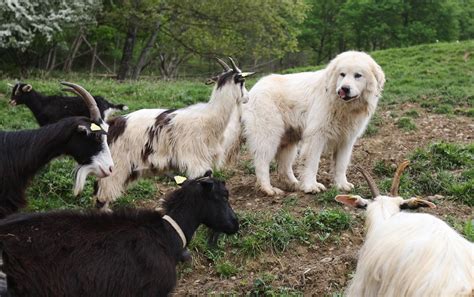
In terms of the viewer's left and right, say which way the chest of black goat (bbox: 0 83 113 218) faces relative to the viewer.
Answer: facing to the right of the viewer

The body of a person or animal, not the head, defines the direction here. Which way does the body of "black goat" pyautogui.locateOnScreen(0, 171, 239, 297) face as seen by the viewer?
to the viewer's right

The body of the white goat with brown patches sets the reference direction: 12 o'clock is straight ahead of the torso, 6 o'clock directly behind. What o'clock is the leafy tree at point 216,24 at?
The leafy tree is roughly at 9 o'clock from the white goat with brown patches.

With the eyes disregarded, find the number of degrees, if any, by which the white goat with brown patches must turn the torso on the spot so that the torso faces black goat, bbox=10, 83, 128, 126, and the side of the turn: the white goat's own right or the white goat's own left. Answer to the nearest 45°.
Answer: approximately 135° to the white goat's own left

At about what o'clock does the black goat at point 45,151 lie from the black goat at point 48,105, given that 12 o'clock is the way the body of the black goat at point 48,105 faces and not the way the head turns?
the black goat at point 45,151 is roughly at 9 o'clock from the black goat at point 48,105.

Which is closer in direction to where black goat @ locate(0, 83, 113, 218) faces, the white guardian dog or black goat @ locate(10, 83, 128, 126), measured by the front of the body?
the white guardian dog

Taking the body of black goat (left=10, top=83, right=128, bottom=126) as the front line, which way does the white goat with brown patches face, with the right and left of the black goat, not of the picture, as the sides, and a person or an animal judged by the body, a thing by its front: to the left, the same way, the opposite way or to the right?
the opposite way

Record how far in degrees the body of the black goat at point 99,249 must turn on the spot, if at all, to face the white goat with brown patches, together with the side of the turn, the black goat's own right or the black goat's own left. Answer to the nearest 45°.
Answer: approximately 90° to the black goat's own left

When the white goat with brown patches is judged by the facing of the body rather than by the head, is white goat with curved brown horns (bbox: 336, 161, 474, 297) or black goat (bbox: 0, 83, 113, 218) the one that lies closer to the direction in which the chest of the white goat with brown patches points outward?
the white goat with curved brown horns

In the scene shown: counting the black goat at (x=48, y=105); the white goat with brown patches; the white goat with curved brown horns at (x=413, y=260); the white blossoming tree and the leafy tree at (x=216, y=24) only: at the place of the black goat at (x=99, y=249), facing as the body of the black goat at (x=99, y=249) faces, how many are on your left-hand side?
4

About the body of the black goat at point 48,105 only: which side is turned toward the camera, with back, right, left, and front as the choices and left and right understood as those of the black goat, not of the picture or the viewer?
left

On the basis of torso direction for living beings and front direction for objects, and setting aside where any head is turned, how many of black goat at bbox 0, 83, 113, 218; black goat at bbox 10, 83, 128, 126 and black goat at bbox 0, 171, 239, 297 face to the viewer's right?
2

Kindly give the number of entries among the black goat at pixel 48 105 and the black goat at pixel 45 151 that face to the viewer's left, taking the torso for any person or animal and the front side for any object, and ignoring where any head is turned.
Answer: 1

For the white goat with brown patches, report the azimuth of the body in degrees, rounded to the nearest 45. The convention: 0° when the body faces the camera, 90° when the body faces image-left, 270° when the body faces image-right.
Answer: approximately 270°
